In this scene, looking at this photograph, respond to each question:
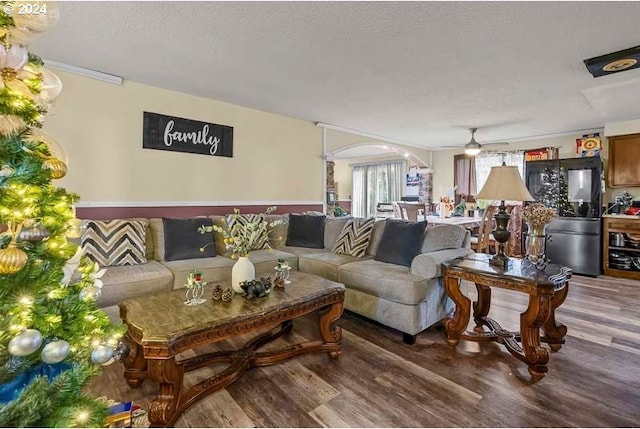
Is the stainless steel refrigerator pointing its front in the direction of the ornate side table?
yes

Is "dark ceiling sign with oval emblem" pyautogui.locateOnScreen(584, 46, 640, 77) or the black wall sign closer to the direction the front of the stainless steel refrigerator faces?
the dark ceiling sign with oval emblem

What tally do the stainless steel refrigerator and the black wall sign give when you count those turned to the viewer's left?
0

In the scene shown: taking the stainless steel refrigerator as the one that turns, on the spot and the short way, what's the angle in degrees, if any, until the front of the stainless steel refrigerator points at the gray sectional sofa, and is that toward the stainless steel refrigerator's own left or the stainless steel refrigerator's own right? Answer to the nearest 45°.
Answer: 0° — it already faces it

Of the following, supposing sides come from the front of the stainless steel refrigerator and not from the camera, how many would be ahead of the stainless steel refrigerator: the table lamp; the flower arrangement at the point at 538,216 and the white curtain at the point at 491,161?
2

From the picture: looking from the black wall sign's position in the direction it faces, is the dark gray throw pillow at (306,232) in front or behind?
in front

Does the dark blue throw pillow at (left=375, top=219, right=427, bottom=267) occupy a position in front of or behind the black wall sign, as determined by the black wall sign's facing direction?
in front

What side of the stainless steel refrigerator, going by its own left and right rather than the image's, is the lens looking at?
front

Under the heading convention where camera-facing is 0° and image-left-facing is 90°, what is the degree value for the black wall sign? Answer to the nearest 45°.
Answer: approximately 315°

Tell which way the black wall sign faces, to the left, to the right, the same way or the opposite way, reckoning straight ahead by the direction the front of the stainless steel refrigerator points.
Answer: to the left

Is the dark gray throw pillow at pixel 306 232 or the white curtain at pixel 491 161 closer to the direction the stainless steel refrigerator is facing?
the dark gray throw pillow

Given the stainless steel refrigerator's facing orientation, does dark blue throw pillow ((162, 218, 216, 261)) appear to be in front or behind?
in front

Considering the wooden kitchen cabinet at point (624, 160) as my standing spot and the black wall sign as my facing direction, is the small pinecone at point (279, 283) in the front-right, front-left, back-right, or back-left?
front-left

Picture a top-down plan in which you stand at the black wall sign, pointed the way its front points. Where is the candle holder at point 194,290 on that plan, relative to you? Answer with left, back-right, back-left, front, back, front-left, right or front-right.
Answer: front-right
